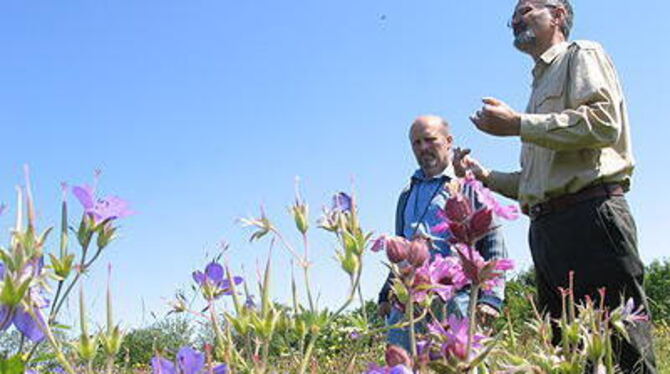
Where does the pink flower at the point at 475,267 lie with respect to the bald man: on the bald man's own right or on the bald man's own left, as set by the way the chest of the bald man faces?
on the bald man's own left

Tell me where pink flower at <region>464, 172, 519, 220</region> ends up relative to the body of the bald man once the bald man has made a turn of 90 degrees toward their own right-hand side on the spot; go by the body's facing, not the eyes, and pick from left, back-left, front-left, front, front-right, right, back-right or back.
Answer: back-left

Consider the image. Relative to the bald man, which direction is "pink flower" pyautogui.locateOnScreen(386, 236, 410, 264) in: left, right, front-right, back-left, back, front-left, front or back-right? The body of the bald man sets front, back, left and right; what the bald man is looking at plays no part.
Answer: front-left

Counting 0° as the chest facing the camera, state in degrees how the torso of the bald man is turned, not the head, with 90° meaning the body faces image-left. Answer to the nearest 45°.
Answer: approximately 45°

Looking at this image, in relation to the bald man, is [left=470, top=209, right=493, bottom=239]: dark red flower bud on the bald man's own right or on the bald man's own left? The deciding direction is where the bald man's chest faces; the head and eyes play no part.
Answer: on the bald man's own left

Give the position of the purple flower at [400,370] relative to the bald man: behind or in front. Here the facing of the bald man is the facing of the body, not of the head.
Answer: in front

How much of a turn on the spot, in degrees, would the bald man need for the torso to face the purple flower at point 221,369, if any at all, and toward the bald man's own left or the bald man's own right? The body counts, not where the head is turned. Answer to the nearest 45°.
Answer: approximately 45° to the bald man's own left

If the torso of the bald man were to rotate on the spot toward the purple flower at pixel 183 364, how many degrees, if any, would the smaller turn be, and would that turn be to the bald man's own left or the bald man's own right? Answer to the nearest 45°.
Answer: approximately 45° to the bald man's own left

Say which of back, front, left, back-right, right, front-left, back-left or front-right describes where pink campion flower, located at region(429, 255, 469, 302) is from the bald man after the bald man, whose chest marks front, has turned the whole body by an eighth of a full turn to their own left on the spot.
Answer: front

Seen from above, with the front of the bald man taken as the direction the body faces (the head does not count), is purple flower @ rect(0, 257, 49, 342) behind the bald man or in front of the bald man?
in front
